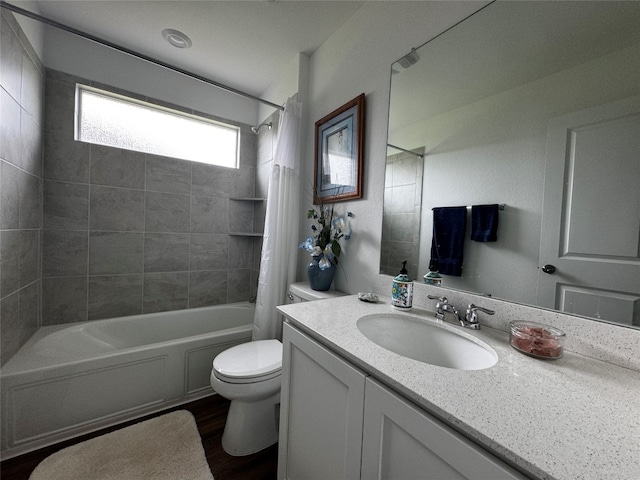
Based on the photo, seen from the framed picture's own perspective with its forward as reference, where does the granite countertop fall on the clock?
The granite countertop is roughly at 10 o'clock from the framed picture.

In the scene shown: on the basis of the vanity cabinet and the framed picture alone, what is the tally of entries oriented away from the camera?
0

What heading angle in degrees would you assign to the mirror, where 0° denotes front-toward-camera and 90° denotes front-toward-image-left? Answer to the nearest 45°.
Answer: approximately 45°

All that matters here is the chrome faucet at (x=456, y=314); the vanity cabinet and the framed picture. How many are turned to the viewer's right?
0

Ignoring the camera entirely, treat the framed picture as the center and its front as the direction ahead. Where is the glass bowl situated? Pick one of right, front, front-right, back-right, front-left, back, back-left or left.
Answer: left

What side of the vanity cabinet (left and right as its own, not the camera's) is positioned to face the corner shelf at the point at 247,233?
right

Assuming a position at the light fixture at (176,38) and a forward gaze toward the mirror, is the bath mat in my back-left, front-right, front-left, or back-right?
front-right

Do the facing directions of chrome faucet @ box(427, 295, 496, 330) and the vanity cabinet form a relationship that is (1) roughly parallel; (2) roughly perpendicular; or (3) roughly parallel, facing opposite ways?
roughly parallel

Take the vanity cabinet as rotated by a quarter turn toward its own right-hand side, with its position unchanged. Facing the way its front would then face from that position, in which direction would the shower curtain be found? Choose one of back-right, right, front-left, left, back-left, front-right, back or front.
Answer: front

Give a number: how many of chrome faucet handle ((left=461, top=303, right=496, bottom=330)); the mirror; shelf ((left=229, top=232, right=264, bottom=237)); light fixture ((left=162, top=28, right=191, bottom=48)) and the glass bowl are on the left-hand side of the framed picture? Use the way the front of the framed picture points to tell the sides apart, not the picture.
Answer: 3

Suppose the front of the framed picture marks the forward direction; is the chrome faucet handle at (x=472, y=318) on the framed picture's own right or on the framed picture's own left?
on the framed picture's own left

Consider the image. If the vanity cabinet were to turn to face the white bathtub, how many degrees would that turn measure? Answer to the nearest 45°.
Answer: approximately 45° to its right

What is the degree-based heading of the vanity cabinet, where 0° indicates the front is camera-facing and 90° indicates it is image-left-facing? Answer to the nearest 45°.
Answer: approximately 45°
